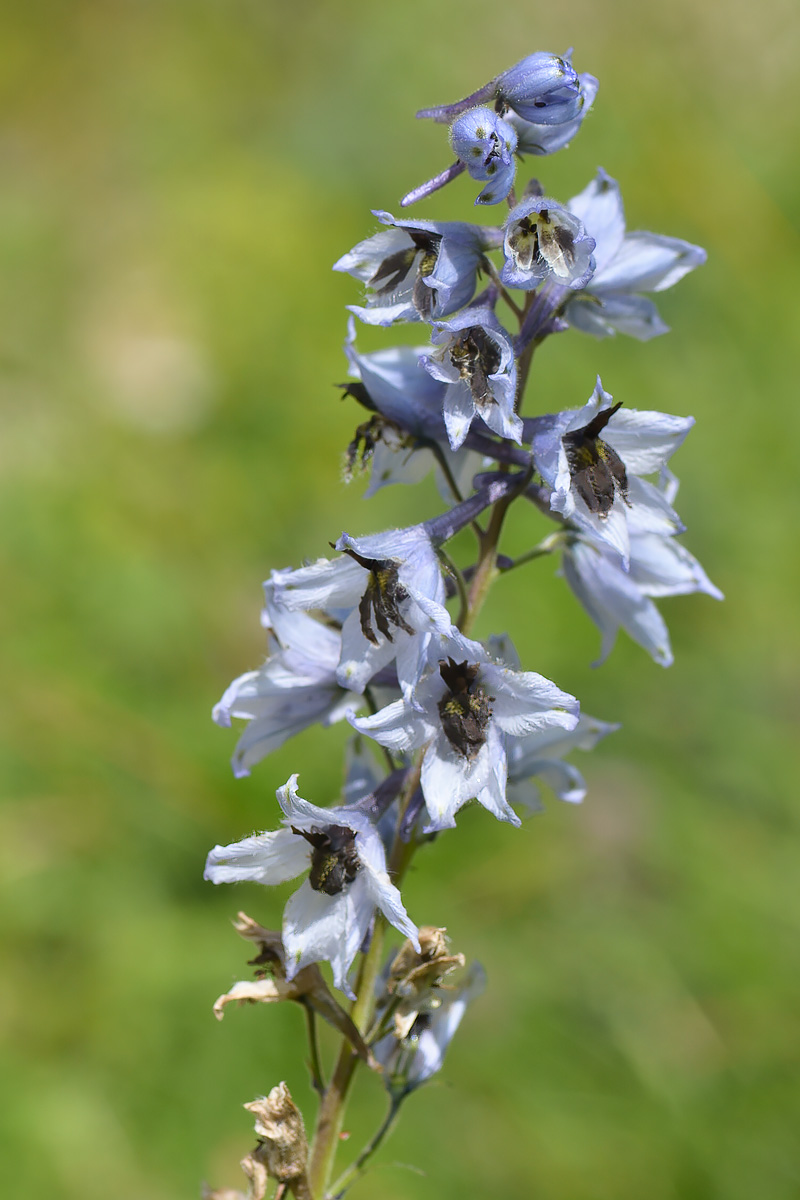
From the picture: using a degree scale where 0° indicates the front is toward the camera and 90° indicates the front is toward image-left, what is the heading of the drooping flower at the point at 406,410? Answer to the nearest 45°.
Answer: approximately 90°
